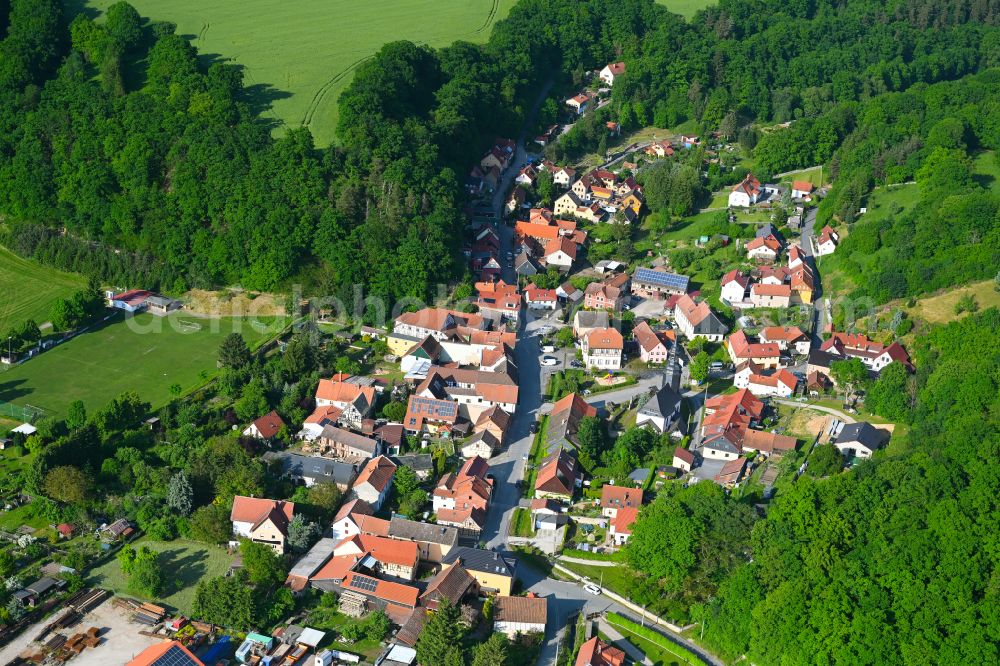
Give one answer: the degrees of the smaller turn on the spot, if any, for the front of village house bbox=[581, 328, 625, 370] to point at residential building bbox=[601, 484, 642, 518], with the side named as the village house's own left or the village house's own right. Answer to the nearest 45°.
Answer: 0° — it already faces it

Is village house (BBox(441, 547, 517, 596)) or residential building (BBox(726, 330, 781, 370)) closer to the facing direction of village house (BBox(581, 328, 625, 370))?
the village house

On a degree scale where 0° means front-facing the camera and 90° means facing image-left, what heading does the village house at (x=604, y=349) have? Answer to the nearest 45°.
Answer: approximately 0°

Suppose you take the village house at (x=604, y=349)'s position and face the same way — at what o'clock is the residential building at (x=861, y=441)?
The residential building is roughly at 10 o'clock from the village house.

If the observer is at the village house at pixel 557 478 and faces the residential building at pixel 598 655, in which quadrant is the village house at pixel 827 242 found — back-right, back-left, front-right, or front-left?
back-left

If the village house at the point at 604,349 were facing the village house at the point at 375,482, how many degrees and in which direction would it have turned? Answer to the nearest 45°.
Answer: approximately 45° to its right

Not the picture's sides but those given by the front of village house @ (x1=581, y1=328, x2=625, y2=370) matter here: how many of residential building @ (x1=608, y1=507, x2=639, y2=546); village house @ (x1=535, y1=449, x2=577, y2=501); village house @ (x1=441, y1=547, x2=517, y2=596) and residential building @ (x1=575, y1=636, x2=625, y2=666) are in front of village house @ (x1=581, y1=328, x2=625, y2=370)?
4

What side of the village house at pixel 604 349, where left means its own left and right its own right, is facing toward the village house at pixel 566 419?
front

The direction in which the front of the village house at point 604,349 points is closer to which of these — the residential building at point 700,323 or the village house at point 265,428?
the village house
